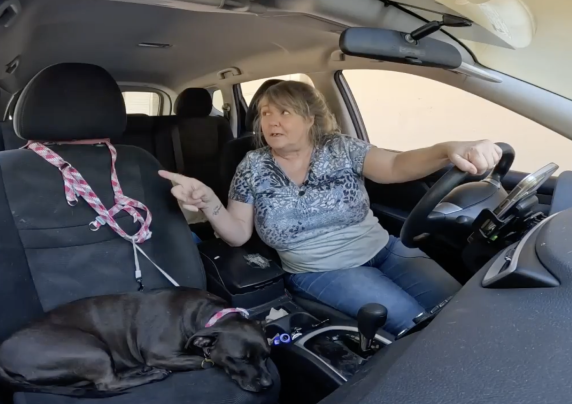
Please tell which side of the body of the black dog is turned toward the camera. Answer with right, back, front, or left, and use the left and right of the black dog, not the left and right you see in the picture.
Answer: right

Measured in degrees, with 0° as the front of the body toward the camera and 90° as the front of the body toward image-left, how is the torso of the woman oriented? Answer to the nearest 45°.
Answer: approximately 0°

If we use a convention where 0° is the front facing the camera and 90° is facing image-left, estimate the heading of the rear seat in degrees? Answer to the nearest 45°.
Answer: approximately 0°

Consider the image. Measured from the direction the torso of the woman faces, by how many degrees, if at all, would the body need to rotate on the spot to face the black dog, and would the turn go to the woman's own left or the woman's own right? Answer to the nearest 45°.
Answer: approximately 45° to the woman's own right

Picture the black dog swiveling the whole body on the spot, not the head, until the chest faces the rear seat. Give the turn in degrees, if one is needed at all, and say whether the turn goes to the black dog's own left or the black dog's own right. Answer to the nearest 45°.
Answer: approximately 90° to the black dog's own left

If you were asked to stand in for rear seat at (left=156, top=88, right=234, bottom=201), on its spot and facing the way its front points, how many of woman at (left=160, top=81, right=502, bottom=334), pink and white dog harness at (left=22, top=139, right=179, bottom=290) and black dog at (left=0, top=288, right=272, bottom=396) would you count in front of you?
3
